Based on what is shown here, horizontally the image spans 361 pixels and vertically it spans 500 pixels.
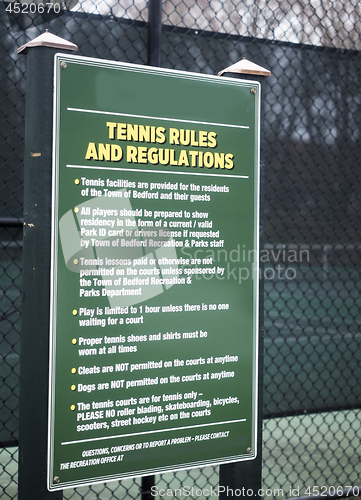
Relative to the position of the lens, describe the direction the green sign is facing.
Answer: facing the viewer and to the right of the viewer
